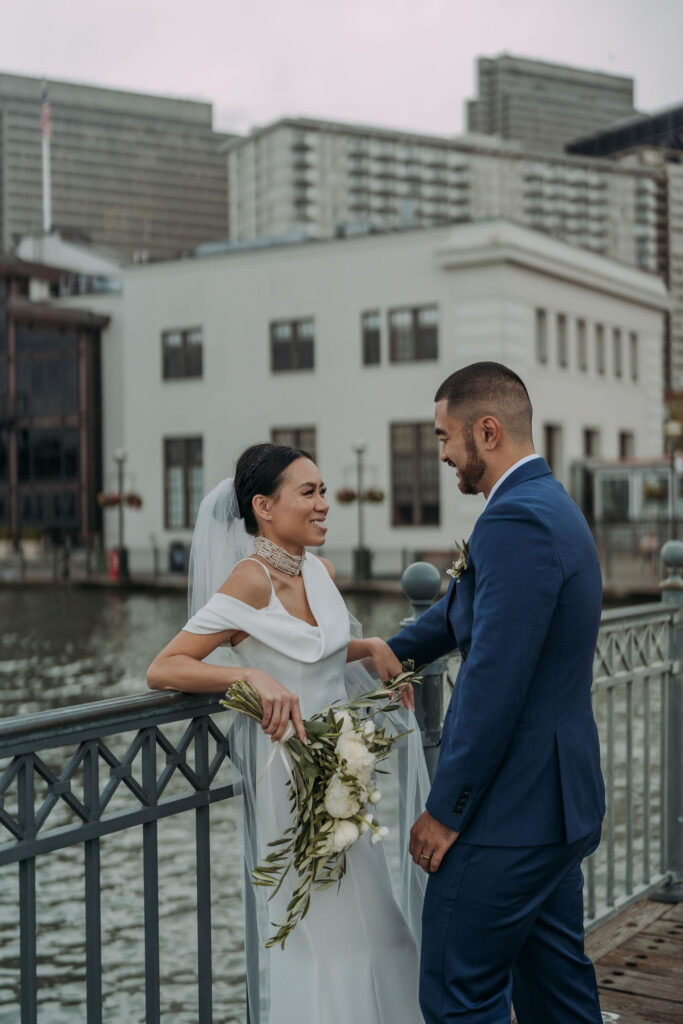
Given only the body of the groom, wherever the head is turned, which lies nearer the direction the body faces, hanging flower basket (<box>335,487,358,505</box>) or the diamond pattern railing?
the diamond pattern railing

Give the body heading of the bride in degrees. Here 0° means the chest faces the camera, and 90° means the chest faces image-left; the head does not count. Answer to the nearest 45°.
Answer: approximately 315°

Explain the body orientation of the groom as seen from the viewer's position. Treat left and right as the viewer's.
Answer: facing to the left of the viewer

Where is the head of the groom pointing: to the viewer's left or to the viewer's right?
to the viewer's left

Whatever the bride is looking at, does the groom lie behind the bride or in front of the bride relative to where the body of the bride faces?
in front

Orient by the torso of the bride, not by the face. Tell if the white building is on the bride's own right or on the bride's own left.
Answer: on the bride's own left

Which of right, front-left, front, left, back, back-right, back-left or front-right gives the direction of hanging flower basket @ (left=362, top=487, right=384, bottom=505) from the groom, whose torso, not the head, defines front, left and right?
right

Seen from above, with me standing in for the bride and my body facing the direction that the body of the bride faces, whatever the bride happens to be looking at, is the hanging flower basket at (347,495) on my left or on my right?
on my left

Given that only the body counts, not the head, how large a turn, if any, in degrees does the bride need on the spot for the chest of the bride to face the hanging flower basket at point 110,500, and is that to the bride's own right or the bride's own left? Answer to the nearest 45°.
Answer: approximately 135° to the bride's own left

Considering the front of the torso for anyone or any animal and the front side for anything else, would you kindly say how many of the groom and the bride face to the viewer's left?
1

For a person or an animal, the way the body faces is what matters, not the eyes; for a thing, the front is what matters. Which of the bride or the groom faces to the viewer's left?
the groom
